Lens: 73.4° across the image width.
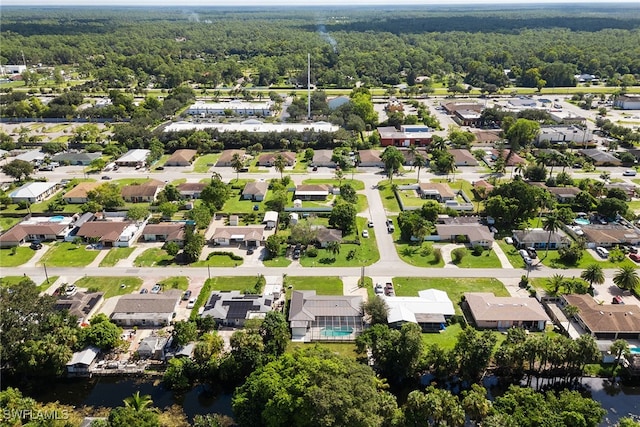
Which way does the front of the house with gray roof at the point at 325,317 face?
away from the camera

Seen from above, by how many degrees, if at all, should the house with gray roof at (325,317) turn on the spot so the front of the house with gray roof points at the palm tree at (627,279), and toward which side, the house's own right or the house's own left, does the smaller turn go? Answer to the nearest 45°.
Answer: approximately 90° to the house's own right

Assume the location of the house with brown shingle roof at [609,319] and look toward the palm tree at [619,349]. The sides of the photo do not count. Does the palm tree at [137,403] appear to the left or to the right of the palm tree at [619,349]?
right

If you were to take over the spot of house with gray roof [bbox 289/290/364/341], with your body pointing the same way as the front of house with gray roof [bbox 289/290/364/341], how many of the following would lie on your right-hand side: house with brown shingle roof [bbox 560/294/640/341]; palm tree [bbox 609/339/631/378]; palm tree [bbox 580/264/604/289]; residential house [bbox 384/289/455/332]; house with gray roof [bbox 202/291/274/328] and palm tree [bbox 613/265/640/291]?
5

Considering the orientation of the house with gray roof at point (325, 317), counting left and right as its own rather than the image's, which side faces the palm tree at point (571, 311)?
right

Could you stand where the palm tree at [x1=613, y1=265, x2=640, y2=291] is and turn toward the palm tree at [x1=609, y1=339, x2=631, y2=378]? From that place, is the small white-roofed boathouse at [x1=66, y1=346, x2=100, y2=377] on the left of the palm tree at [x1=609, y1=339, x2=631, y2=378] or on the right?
right

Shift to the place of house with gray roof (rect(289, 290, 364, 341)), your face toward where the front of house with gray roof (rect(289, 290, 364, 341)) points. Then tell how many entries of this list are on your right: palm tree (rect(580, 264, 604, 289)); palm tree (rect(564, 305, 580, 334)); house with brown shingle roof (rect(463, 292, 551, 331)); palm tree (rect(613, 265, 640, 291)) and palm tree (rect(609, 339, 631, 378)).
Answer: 5

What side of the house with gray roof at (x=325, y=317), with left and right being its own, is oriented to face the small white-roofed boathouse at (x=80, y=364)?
left

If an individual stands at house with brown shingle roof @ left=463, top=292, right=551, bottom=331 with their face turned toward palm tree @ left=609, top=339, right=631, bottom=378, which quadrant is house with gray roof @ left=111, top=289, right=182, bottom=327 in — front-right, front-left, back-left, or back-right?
back-right

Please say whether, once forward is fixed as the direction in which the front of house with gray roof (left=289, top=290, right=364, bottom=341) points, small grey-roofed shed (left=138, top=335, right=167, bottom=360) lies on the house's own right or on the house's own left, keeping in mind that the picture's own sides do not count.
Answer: on the house's own left

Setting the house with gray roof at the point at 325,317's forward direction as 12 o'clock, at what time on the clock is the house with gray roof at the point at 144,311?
the house with gray roof at the point at 144,311 is roughly at 9 o'clock from the house with gray roof at the point at 325,317.

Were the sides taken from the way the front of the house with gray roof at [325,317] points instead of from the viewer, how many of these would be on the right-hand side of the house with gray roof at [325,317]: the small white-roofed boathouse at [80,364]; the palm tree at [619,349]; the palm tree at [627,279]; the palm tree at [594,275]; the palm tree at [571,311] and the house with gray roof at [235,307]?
4

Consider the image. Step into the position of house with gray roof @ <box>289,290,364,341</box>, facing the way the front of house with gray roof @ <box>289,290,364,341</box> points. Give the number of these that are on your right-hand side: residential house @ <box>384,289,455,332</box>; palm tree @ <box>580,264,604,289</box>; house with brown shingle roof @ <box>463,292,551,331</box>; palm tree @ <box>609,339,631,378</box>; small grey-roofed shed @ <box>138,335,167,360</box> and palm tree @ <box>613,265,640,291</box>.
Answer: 5

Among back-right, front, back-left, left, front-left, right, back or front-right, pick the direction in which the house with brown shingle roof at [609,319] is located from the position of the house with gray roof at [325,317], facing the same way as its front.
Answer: right

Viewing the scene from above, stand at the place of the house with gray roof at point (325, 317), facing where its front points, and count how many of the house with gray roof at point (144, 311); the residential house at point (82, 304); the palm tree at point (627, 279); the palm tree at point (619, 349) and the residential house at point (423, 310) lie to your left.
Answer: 2

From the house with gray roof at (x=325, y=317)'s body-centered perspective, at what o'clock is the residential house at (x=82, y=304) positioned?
The residential house is roughly at 9 o'clock from the house with gray roof.
